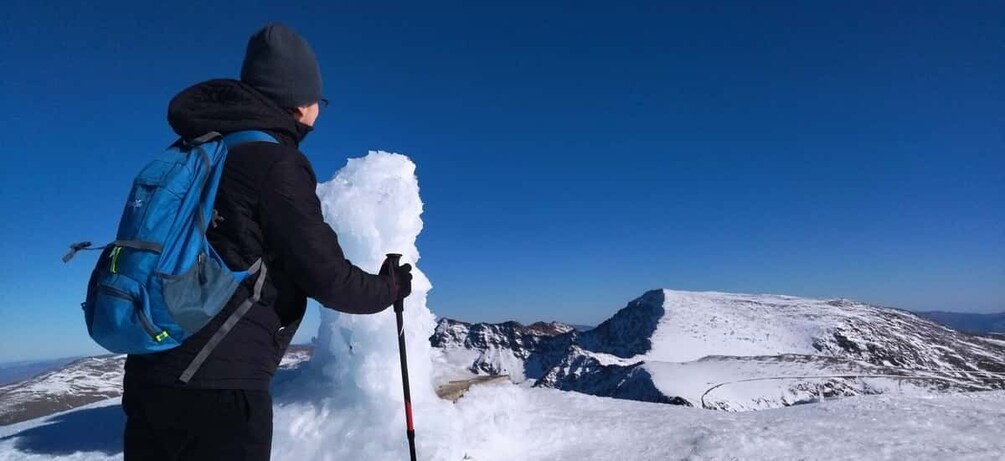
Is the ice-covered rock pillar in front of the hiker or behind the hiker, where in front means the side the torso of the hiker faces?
in front

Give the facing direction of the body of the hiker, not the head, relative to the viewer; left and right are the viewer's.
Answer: facing away from the viewer and to the right of the viewer
